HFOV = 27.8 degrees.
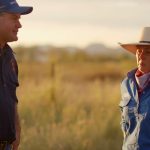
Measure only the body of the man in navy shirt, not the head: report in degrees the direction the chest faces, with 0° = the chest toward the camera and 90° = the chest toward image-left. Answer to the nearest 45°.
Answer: approximately 315°

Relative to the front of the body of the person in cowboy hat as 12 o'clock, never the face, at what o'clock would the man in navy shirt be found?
The man in navy shirt is roughly at 1 o'clock from the person in cowboy hat.

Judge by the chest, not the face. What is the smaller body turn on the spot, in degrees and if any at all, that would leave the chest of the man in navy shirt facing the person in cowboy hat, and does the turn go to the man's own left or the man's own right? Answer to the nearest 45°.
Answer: approximately 45° to the man's own left

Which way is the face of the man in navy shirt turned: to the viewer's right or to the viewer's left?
to the viewer's right
